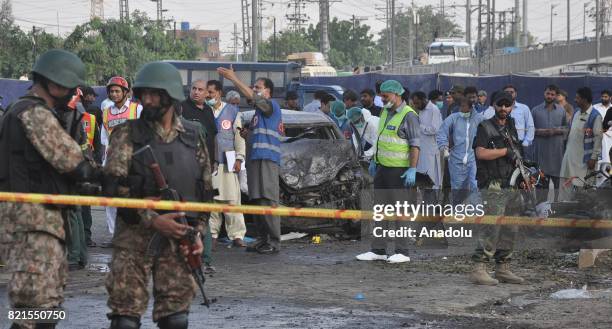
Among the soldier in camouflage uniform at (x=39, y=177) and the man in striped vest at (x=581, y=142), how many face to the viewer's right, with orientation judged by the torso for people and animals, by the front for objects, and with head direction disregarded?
1

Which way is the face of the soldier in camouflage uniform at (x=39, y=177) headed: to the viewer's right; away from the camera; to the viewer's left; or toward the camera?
to the viewer's right

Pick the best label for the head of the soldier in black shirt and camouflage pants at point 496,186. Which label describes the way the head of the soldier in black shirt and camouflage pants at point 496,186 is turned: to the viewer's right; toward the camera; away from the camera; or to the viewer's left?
toward the camera

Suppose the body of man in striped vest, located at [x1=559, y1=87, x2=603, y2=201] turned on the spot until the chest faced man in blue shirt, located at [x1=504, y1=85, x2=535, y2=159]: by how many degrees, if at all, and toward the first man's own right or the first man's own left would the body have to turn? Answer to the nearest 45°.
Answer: approximately 90° to the first man's own right

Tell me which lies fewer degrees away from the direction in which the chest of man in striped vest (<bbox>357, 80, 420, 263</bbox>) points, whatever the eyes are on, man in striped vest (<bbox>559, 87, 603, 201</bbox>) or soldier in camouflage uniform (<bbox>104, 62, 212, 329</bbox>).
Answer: the soldier in camouflage uniform

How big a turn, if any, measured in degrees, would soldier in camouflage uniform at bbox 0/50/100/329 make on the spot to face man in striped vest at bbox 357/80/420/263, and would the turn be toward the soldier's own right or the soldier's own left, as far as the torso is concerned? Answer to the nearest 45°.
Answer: approximately 45° to the soldier's own left

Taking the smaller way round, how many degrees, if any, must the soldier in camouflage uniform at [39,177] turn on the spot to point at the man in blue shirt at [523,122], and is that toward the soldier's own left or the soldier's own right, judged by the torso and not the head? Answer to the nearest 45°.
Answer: approximately 45° to the soldier's own left

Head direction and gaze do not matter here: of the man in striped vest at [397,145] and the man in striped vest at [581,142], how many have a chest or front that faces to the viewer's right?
0

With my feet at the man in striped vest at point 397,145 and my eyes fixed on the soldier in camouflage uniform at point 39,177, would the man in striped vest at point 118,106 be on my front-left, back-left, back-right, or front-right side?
front-right

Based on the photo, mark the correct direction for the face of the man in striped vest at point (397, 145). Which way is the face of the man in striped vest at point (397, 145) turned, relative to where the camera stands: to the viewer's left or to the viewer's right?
to the viewer's left

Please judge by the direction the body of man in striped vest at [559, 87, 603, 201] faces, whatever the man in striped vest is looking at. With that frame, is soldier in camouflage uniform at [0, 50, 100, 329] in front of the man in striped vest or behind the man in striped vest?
in front

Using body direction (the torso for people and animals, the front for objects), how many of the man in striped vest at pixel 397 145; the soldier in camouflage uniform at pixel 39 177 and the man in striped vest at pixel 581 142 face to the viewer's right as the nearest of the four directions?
1

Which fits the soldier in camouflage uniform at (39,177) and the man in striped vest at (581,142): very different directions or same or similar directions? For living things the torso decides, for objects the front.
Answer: very different directions

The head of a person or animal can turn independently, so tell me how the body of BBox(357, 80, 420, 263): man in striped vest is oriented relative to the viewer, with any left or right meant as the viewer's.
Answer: facing the viewer and to the left of the viewer

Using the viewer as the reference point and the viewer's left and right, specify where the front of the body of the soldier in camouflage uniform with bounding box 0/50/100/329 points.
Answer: facing to the right of the viewer

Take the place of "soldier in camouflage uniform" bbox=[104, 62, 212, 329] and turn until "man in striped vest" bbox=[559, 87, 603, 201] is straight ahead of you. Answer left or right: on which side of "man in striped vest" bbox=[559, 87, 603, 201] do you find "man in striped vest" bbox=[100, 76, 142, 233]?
left
